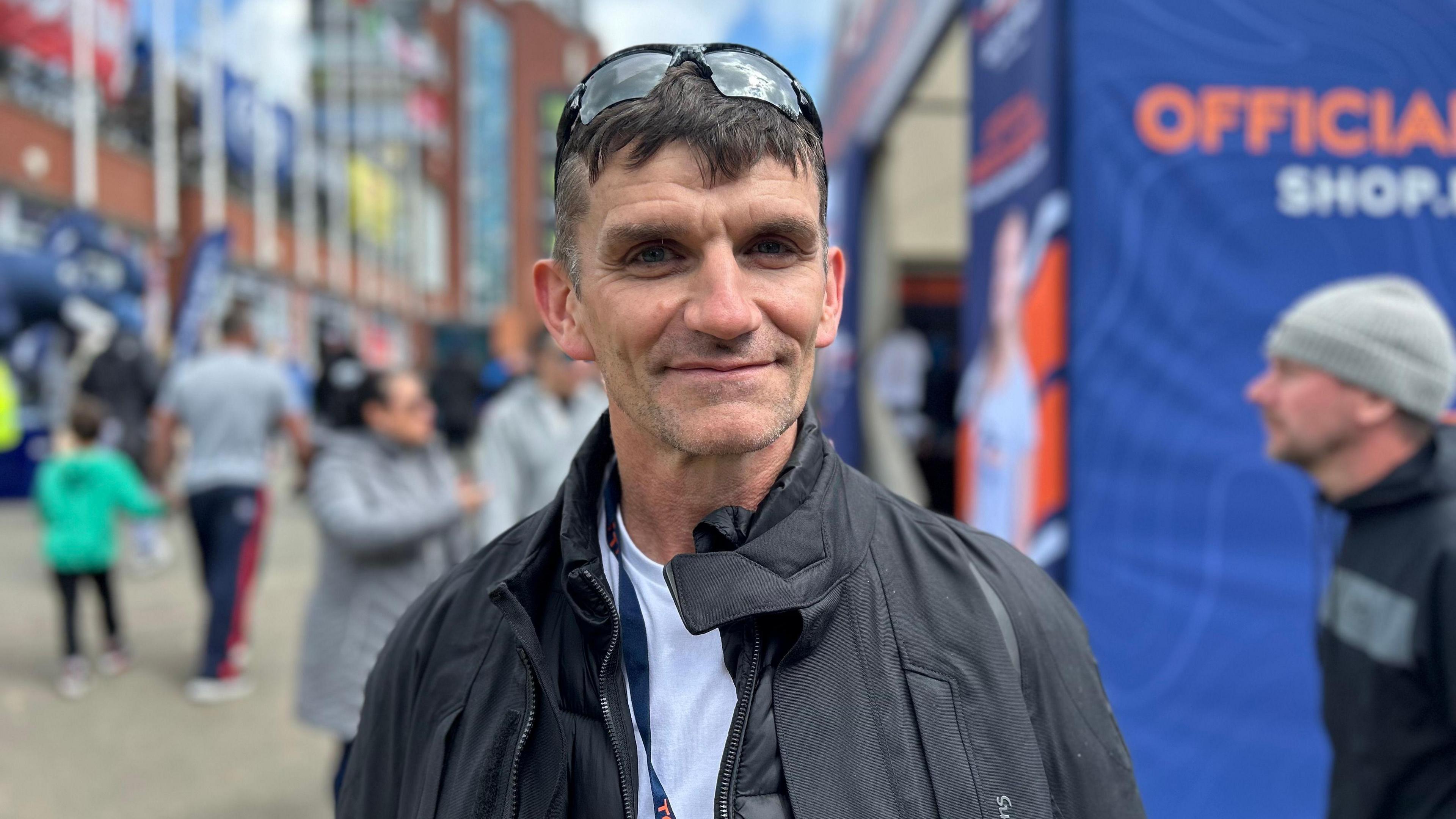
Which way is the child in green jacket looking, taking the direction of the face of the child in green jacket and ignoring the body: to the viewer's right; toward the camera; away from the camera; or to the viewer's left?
away from the camera

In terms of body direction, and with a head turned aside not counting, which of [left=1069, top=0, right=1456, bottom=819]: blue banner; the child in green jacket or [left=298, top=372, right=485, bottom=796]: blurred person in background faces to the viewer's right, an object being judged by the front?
the blurred person in background

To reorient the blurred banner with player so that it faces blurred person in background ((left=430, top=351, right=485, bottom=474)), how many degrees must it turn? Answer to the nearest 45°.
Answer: approximately 90° to its right

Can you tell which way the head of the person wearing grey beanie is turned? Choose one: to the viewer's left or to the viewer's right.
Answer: to the viewer's left

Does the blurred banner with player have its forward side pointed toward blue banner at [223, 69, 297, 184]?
no

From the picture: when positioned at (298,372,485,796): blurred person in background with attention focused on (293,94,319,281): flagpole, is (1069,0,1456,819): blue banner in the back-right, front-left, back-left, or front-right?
back-right

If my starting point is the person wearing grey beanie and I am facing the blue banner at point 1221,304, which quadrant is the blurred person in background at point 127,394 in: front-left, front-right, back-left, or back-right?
front-left

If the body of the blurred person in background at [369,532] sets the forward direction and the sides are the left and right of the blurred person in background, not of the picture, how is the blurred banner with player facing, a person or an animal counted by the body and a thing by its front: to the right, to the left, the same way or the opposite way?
the opposite way

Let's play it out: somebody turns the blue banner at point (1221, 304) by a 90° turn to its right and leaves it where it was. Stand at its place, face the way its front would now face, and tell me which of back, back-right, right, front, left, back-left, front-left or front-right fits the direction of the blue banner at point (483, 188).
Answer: front-right

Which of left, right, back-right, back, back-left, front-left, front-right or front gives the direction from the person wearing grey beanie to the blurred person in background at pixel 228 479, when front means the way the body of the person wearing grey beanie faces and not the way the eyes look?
front

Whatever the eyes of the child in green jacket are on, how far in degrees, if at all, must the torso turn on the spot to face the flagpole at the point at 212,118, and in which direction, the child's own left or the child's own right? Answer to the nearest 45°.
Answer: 0° — they already face it

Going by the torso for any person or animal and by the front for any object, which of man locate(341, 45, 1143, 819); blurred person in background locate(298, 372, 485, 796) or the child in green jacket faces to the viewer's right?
the blurred person in background

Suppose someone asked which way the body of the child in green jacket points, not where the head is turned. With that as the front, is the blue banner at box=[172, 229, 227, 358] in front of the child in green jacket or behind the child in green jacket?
in front

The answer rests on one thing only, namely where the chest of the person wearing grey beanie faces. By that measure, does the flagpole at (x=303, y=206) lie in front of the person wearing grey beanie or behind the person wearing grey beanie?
in front

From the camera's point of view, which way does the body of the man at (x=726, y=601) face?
toward the camera

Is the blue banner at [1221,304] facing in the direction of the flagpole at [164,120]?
no

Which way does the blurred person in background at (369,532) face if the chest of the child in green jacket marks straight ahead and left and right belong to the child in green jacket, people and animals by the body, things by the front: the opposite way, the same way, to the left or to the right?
to the right

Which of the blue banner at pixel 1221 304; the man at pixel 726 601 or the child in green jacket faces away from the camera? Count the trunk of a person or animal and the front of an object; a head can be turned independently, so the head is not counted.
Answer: the child in green jacket

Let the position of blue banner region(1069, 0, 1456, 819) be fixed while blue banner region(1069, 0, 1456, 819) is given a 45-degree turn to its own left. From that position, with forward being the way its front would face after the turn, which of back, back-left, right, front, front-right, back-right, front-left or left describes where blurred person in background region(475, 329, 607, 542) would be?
back-right

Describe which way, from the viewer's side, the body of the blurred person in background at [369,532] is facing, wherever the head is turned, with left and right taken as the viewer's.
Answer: facing to the right of the viewer

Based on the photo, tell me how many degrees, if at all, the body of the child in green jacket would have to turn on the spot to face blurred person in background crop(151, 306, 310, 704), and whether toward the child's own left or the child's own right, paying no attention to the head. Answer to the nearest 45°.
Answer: approximately 135° to the child's own right
